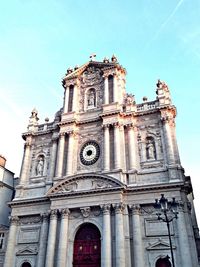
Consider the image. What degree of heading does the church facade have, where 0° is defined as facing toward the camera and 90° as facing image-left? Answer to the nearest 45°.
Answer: approximately 45°
